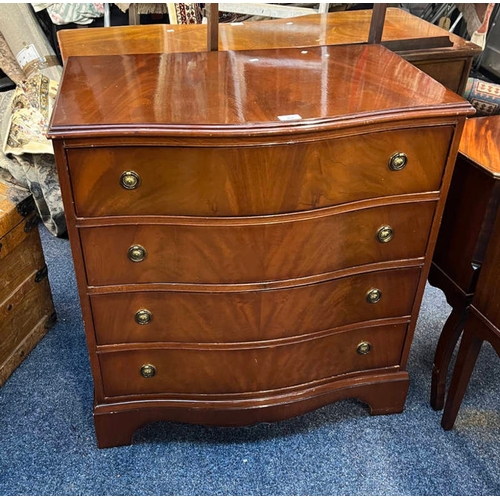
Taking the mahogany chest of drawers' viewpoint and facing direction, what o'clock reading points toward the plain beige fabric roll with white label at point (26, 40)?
The plain beige fabric roll with white label is roughly at 5 o'clock from the mahogany chest of drawers.

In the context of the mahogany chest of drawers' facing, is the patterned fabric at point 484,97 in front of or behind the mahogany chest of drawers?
behind

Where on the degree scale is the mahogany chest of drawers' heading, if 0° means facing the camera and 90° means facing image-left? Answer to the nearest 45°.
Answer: approximately 0°

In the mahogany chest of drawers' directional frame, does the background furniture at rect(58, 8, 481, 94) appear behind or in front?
behind

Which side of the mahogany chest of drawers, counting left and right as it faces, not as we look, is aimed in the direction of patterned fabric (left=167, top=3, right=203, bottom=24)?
back

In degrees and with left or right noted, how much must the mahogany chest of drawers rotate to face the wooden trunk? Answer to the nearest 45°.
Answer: approximately 90° to its right

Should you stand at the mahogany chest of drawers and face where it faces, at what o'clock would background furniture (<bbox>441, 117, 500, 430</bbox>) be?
The background furniture is roughly at 9 o'clock from the mahogany chest of drawers.

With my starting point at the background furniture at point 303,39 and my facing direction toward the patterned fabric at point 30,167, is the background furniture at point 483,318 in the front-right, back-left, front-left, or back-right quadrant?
back-left

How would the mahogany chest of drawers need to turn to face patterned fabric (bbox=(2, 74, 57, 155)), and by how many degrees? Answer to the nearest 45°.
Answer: approximately 135° to its right

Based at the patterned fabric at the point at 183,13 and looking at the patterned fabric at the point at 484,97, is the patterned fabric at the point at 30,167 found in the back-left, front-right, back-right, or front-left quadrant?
back-right
